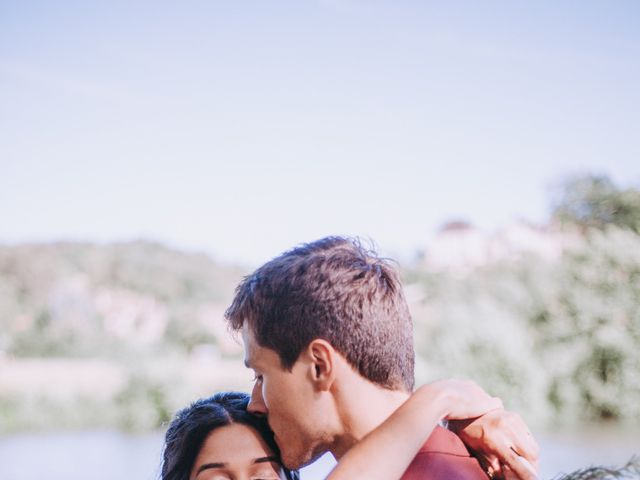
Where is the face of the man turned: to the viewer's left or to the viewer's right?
to the viewer's left

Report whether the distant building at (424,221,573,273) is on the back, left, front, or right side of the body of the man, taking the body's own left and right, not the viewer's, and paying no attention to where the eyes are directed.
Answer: right

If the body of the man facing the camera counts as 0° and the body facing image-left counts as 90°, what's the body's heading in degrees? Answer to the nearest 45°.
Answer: approximately 90°
